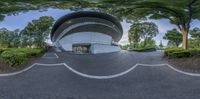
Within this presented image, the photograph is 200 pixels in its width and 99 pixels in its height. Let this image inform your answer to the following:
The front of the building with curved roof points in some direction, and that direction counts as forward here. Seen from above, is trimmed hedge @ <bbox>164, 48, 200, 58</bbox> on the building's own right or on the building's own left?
on the building's own left

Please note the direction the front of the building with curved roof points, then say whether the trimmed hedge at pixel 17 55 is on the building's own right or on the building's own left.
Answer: on the building's own right

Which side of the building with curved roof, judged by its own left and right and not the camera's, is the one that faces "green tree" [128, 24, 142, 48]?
left

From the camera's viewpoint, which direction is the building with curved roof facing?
toward the camera

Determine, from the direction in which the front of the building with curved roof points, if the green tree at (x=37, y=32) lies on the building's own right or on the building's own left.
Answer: on the building's own right

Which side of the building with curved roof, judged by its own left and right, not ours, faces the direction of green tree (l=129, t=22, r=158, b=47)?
left
